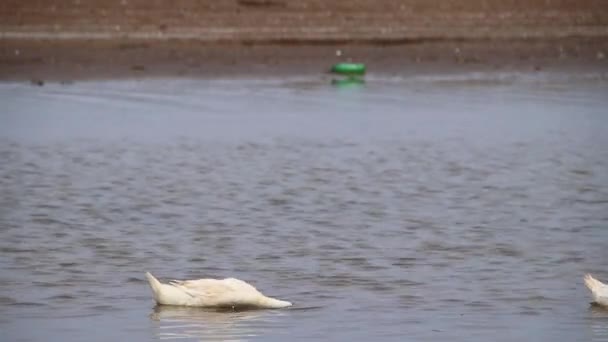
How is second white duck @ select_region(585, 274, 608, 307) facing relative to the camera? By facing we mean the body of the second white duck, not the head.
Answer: to the viewer's right

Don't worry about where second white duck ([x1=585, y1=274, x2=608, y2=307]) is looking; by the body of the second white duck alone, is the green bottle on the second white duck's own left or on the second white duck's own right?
on the second white duck's own left
